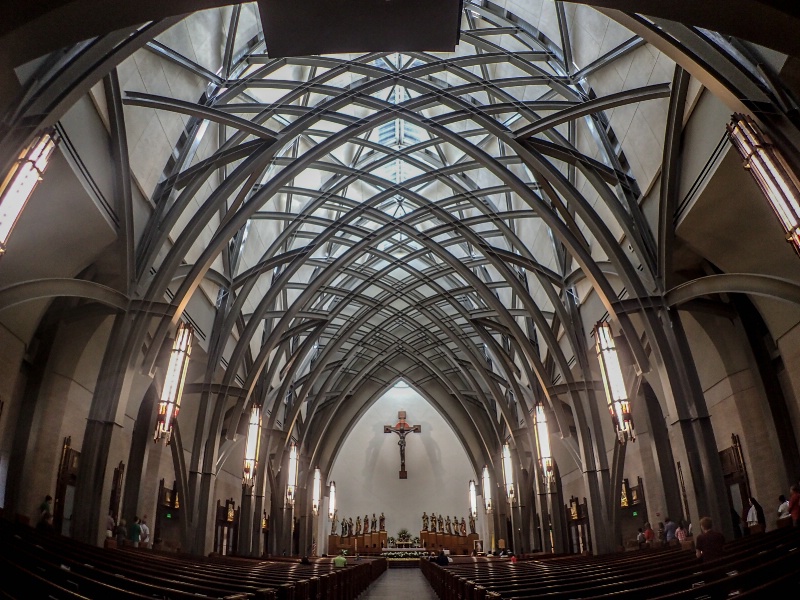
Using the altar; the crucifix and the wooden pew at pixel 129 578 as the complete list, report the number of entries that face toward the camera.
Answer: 2

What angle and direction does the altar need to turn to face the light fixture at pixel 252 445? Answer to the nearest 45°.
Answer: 0° — it already faces it

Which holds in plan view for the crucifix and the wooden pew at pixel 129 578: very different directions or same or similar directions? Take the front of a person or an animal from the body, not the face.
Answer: very different directions

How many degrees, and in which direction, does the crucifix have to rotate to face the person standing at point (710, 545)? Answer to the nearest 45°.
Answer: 0° — it already faces them

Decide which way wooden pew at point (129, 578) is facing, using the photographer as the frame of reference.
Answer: facing away from the viewer and to the right of the viewer

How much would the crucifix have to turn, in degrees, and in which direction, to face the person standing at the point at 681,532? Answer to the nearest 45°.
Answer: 0° — it already faces them

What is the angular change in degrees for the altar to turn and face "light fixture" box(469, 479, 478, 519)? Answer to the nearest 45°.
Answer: approximately 135° to its left

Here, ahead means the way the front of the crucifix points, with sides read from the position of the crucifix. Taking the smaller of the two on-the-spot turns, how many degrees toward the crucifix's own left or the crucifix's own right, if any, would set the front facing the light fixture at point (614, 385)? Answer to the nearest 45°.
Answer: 0° — it already faces it

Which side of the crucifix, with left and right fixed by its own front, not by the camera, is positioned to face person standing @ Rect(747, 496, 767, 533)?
front

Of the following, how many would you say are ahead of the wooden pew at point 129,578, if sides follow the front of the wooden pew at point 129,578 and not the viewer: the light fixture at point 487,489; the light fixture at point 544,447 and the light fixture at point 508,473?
3

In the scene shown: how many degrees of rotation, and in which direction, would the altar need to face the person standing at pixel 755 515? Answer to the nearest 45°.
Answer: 0° — it already faces them
